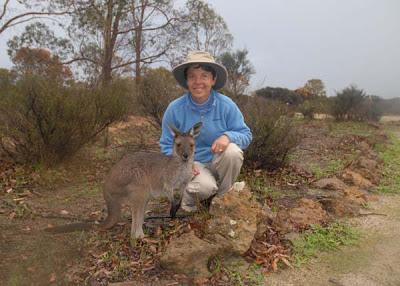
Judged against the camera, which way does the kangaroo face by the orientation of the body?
to the viewer's right

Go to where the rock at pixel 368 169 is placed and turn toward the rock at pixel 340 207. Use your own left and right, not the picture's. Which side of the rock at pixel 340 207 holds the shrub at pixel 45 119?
right

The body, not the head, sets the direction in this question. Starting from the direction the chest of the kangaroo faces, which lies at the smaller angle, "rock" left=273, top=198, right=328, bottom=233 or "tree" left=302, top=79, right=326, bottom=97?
the rock

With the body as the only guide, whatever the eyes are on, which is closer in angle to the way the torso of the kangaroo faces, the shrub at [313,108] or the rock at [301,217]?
the rock

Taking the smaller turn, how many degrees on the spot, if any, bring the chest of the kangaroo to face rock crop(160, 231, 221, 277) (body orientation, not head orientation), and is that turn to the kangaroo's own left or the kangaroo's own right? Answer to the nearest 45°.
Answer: approximately 45° to the kangaroo's own right

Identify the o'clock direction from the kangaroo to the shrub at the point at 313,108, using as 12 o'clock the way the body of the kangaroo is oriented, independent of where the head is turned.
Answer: The shrub is roughly at 10 o'clock from the kangaroo.

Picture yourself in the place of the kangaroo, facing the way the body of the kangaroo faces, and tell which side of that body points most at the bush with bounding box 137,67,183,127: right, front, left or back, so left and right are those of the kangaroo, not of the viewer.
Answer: left

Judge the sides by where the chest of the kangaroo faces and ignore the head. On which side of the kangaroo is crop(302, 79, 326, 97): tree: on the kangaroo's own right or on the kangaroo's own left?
on the kangaroo's own left
